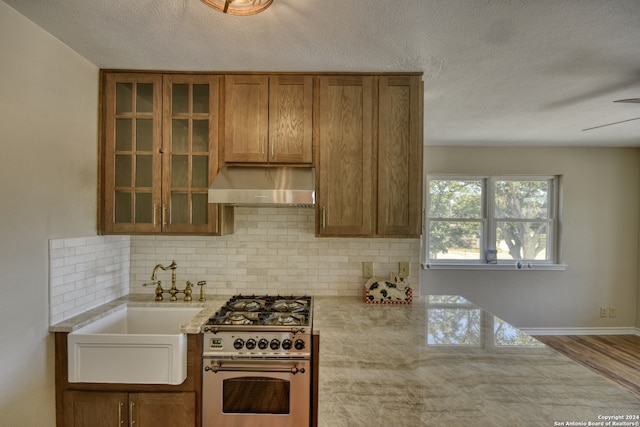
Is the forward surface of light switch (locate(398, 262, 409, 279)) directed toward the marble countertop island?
yes

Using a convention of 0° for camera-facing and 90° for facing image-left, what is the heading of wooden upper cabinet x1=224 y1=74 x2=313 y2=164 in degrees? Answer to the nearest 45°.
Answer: approximately 0°

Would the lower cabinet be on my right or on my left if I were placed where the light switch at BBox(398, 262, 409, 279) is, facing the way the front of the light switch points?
on my right
